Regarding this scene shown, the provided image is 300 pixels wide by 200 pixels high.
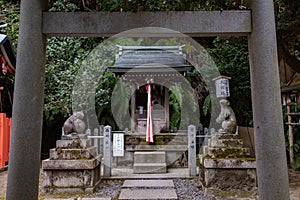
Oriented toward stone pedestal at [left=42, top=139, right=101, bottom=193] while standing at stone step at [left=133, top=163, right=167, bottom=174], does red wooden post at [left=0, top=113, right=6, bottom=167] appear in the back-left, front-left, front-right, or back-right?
front-right

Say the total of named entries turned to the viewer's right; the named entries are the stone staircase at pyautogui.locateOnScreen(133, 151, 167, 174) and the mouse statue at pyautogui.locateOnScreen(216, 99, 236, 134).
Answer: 0

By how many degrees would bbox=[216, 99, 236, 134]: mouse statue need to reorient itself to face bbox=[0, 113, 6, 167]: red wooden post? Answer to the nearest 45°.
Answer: approximately 45° to its right

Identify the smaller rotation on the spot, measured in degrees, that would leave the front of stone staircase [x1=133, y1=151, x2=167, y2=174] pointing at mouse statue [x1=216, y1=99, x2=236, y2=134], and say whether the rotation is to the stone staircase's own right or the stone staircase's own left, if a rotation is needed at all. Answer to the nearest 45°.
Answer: approximately 45° to the stone staircase's own left

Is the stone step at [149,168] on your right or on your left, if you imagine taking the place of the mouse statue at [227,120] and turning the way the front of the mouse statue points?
on your right

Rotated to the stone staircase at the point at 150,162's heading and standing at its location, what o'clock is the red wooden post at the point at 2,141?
The red wooden post is roughly at 3 o'clock from the stone staircase.

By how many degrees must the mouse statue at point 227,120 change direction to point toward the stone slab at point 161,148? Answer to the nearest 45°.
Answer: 0° — it already faces it

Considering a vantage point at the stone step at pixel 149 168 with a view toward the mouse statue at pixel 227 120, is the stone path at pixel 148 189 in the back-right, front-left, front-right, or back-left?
front-right

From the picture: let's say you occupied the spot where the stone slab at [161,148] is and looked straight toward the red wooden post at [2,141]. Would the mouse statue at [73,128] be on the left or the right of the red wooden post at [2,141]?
left

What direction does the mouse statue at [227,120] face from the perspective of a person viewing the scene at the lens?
facing the viewer and to the left of the viewer

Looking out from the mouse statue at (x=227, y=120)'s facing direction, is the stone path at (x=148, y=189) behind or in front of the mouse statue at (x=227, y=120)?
in front

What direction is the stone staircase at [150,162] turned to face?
toward the camera

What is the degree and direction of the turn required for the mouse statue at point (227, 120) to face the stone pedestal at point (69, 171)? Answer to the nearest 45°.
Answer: approximately 45° to its right

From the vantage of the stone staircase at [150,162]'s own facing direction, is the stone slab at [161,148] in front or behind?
behind

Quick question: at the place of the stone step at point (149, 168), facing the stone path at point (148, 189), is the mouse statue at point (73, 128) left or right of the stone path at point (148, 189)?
right
